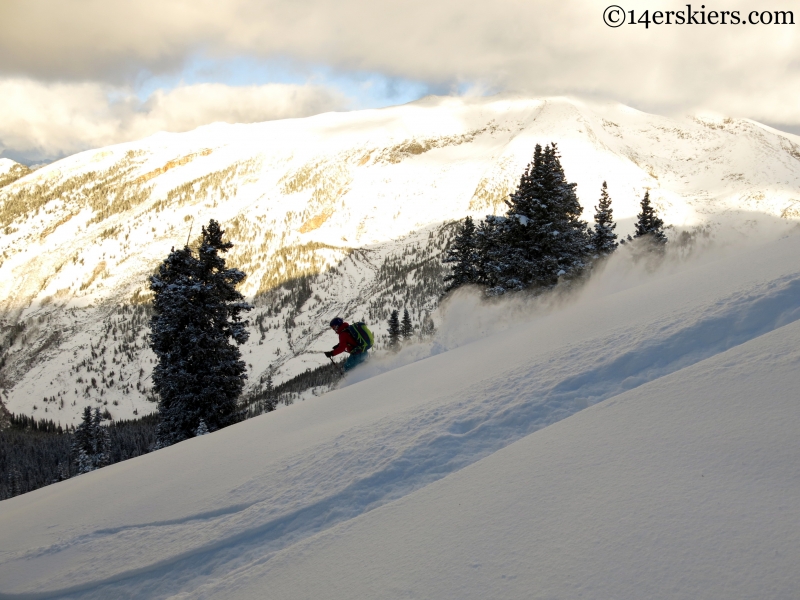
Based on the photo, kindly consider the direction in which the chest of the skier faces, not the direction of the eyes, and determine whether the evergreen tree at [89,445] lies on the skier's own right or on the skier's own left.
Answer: on the skier's own right

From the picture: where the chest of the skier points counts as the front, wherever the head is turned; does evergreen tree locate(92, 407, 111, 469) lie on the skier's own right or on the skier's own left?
on the skier's own right

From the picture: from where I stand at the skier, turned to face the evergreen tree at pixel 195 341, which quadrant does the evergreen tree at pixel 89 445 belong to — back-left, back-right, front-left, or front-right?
front-right

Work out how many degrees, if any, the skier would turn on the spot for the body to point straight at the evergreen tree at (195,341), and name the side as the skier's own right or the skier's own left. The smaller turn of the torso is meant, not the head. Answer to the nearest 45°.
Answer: approximately 45° to the skier's own right

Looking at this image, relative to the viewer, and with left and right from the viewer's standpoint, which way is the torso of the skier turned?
facing to the left of the viewer
